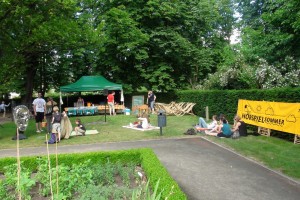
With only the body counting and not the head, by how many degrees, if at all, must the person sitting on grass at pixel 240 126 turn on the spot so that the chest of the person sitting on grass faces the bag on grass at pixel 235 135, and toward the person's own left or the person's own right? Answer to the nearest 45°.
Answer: approximately 45° to the person's own left

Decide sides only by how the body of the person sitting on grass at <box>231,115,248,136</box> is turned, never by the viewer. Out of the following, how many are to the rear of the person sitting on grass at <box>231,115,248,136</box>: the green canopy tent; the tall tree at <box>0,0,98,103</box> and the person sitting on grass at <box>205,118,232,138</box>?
0

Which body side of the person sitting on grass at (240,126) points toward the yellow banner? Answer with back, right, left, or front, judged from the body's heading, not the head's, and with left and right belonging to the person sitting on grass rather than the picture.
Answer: back

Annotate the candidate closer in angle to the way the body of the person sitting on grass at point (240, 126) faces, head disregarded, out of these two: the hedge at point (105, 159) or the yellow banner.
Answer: the hedge

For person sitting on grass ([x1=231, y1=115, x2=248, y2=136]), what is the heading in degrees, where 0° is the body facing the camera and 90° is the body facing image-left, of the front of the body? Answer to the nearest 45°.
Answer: approximately 90°

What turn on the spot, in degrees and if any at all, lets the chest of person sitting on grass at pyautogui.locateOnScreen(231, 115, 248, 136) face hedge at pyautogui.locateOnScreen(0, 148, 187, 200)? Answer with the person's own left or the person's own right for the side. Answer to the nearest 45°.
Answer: approximately 45° to the person's own left

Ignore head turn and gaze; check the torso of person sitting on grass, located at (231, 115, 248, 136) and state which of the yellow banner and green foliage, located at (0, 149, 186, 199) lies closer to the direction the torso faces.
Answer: the green foliage

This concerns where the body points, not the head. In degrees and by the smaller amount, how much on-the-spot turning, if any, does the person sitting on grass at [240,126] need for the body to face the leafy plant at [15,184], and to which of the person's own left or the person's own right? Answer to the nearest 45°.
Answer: approximately 45° to the person's own left

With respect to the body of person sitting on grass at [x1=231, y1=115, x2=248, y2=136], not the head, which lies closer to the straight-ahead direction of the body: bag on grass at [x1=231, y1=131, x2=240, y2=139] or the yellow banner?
the bag on grass

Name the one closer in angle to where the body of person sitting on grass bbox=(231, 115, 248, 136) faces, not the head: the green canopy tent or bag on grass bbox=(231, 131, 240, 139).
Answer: the green canopy tent
